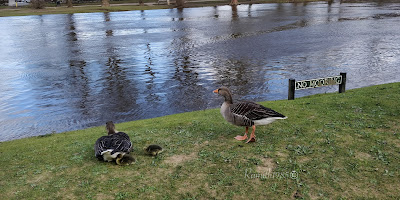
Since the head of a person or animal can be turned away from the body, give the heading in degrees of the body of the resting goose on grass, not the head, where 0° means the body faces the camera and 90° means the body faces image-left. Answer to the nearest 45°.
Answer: approximately 180°

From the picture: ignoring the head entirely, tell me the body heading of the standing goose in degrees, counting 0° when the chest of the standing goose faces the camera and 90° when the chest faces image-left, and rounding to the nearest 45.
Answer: approximately 90°

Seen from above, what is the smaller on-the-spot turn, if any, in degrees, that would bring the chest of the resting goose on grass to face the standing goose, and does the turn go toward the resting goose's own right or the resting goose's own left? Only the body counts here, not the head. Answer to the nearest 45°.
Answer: approximately 90° to the resting goose's own right

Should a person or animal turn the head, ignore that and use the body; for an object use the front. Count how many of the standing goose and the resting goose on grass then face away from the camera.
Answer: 1

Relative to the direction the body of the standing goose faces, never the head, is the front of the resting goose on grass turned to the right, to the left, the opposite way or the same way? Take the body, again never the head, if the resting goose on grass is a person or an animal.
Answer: to the right

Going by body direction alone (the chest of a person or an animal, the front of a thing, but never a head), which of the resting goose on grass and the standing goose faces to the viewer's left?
the standing goose

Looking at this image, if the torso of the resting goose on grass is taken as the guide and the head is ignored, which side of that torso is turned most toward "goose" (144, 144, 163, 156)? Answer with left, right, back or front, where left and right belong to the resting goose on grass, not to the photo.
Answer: right

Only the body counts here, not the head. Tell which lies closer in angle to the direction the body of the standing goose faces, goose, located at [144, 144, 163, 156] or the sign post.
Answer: the goose

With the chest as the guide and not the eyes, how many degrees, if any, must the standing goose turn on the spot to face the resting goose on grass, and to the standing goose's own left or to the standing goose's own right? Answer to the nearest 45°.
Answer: approximately 45° to the standing goose's own left
